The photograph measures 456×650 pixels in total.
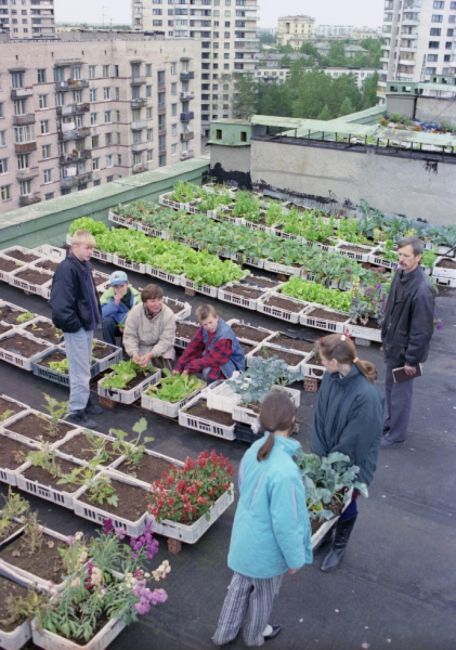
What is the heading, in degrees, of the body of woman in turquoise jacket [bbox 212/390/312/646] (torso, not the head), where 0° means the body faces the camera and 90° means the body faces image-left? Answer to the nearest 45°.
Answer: approximately 225°

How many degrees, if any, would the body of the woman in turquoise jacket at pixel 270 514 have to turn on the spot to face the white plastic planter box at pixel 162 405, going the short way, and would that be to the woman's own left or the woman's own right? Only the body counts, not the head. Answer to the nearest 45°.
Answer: approximately 45° to the woman's own left

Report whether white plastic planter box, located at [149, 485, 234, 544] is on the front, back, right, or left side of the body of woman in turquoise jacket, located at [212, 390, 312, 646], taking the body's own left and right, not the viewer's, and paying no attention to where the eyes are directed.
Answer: left

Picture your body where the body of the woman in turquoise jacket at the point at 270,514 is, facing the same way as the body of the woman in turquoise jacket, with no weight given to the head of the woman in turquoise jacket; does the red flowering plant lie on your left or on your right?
on your left

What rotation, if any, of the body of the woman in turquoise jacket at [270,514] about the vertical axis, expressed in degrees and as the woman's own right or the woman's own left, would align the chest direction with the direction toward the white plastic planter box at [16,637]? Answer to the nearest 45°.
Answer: approximately 135° to the woman's own left

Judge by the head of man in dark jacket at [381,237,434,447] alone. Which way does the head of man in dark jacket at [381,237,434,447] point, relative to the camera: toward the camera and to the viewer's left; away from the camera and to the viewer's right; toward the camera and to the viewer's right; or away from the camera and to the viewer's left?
toward the camera and to the viewer's left

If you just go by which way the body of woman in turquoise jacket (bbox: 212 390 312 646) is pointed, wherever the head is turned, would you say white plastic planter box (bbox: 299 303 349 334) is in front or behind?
in front

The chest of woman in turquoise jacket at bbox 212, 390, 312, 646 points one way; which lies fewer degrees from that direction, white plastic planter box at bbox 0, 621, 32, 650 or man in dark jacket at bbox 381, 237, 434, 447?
the man in dark jacket

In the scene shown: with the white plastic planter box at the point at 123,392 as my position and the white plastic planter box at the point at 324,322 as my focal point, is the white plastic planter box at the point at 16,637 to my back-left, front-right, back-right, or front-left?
back-right

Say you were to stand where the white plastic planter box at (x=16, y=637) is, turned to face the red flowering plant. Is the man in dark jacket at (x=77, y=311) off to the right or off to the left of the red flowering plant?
left
